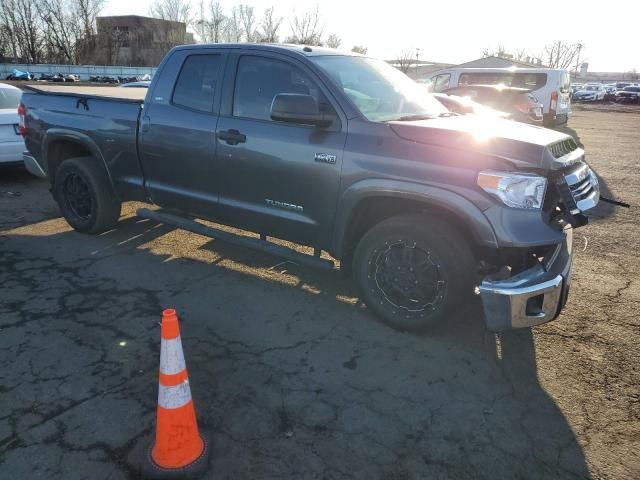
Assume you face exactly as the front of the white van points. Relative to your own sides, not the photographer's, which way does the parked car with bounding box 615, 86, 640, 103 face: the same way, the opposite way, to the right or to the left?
to the left

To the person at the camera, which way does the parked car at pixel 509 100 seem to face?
facing away from the viewer and to the left of the viewer

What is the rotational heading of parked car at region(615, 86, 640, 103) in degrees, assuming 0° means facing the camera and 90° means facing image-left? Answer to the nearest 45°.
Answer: approximately 45°

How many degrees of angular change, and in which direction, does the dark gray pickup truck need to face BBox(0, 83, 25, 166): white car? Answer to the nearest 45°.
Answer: approximately 180°

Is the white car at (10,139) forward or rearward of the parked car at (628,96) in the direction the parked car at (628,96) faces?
forward

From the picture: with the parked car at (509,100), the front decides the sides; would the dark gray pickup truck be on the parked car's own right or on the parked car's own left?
on the parked car's own left

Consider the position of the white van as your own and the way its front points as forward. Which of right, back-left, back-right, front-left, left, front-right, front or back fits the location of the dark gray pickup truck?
back-left

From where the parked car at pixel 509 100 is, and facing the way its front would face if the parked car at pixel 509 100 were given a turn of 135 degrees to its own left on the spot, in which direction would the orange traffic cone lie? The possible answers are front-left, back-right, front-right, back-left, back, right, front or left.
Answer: front

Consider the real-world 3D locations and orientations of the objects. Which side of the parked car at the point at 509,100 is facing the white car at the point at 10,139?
left

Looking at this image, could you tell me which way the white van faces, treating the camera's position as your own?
facing away from the viewer and to the left of the viewer

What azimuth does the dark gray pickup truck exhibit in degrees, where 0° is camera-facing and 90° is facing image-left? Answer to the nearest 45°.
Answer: approximately 315°

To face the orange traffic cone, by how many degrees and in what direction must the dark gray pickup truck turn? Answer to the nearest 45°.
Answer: approximately 90° to its right
